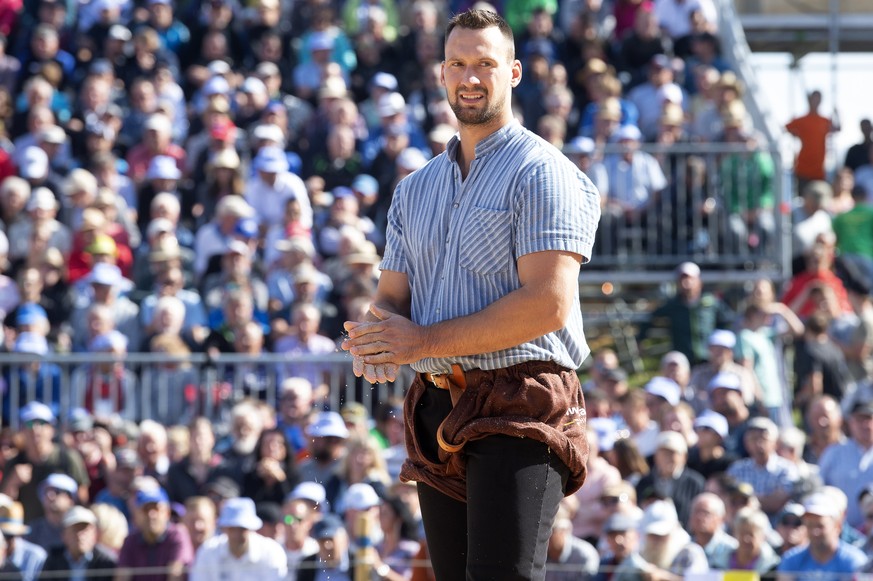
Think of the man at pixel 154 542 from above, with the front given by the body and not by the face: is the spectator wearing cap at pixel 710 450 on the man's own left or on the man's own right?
on the man's own left

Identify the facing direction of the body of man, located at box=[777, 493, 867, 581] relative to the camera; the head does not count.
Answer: toward the camera

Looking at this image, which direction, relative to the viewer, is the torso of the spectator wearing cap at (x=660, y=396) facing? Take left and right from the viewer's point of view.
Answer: facing the viewer and to the left of the viewer

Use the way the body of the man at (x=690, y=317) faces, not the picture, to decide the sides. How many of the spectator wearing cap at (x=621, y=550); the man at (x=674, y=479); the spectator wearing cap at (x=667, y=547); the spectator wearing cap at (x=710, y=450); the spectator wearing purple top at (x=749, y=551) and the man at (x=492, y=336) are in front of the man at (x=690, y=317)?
6

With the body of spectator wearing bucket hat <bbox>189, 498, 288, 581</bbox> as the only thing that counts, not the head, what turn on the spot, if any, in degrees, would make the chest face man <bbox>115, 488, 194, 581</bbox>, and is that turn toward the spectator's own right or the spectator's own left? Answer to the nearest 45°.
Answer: approximately 135° to the spectator's own right

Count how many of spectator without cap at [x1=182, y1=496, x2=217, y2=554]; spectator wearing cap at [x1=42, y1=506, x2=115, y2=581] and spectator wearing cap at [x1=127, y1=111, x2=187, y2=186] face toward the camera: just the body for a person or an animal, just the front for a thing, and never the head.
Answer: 3

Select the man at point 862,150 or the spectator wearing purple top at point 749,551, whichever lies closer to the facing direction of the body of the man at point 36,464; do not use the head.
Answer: the spectator wearing purple top

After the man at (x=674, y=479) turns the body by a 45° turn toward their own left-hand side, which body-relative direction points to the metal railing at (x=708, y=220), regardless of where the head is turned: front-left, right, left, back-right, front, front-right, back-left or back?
back

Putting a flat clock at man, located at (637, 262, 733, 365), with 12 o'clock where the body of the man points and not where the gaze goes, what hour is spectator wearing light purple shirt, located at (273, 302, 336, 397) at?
The spectator wearing light purple shirt is roughly at 2 o'clock from the man.

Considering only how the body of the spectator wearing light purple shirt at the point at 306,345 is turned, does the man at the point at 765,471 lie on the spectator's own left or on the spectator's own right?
on the spectator's own left
